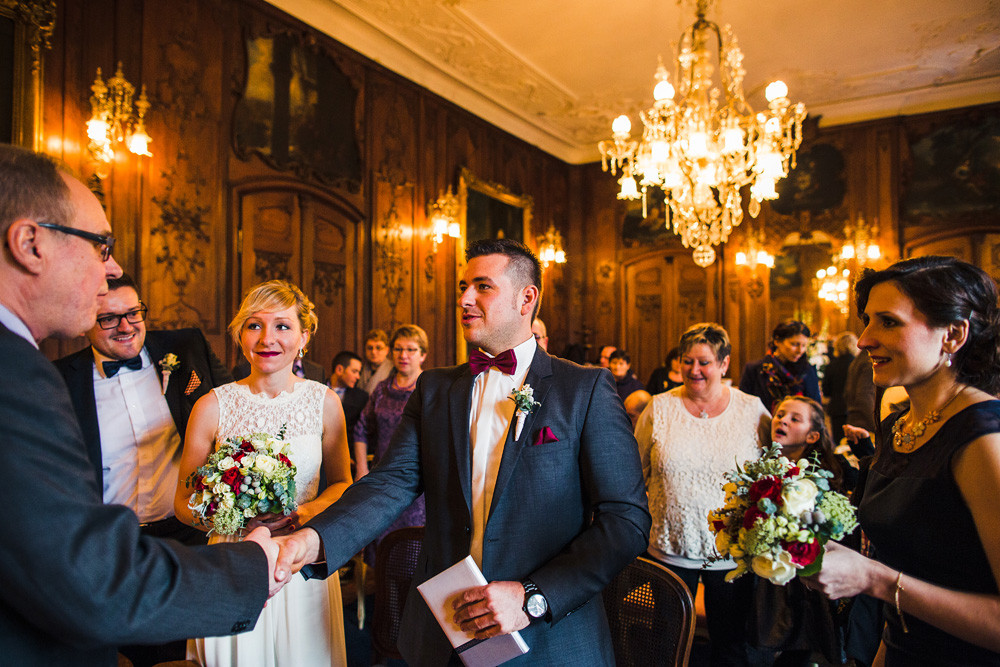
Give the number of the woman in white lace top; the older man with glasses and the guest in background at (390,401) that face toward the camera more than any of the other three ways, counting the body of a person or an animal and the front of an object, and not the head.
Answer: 2

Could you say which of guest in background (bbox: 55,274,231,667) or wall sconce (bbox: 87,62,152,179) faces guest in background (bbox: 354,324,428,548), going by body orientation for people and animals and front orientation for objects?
the wall sconce

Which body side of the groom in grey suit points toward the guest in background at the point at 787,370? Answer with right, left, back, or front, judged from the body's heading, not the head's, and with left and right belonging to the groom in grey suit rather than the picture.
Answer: back

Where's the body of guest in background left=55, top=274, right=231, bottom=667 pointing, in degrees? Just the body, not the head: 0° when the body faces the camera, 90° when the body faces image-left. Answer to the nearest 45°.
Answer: approximately 0°

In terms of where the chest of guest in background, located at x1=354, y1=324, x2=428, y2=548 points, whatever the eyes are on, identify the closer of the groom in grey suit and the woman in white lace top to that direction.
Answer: the groom in grey suit

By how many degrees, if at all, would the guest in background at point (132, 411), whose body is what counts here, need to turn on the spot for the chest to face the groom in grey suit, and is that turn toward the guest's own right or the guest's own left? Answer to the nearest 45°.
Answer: approximately 45° to the guest's own left

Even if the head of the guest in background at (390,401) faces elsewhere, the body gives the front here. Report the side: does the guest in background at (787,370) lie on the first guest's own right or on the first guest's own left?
on the first guest's own left

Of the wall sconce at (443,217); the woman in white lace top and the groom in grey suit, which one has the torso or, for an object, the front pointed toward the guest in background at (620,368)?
the wall sconce

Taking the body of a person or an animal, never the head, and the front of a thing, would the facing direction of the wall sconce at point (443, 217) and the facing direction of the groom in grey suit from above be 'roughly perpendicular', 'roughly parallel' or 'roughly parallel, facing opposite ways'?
roughly perpendicular

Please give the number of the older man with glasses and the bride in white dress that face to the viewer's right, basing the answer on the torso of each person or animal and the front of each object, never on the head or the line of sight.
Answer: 1

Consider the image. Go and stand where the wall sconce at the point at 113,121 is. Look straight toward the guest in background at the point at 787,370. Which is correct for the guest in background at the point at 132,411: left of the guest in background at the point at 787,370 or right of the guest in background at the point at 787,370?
right

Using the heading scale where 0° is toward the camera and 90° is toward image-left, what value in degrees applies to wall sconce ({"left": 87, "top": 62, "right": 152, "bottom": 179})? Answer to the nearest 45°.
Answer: approximately 315°

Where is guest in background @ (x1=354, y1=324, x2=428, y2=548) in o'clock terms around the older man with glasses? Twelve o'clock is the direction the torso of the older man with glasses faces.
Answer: The guest in background is roughly at 10 o'clock from the older man with glasses.

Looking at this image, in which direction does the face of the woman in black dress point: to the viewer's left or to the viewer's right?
to the viewer's left

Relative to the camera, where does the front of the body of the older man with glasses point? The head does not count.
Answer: to the viewer's right

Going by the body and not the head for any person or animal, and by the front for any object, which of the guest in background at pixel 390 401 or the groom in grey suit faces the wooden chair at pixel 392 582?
the guest in background

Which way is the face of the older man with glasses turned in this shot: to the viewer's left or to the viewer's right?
to the viewer's right
